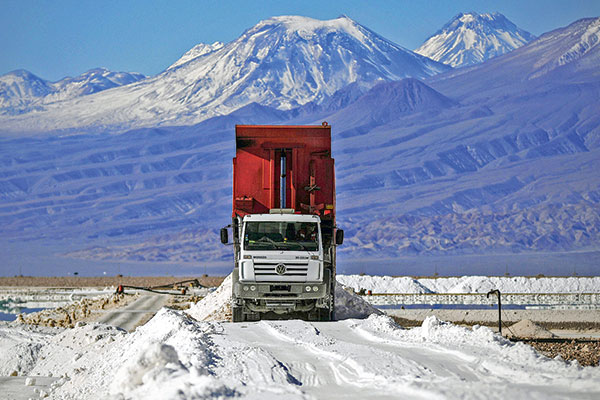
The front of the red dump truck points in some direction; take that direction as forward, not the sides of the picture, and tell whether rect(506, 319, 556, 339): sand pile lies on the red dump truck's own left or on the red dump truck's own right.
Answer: on the red dump truck's own left

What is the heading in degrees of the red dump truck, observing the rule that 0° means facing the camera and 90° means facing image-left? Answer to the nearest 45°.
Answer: approximately 0°
